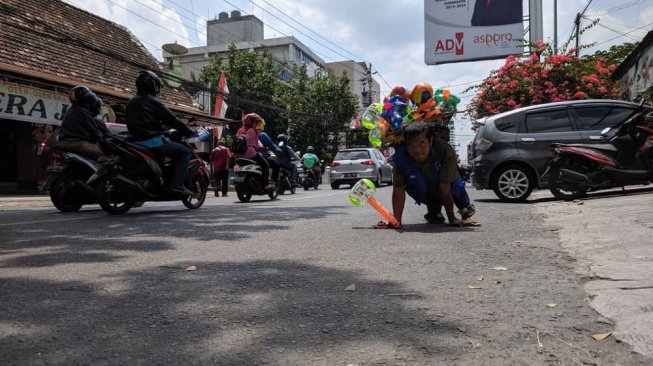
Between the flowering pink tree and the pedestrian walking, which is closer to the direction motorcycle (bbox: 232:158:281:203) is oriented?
the flowering pink tree

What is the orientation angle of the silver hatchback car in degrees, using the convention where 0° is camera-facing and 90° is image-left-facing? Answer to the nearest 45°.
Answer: approximately 225°
